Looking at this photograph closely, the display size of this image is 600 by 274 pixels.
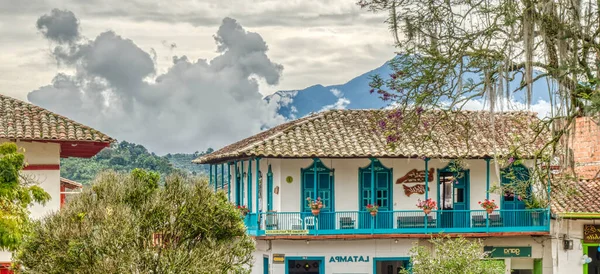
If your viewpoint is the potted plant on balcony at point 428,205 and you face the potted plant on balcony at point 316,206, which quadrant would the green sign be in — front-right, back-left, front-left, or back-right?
back-right

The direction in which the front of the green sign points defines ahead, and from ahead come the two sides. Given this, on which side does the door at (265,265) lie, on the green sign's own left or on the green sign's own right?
on the green sign's own right

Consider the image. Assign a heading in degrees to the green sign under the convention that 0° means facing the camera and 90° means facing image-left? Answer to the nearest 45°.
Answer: approximately 0°

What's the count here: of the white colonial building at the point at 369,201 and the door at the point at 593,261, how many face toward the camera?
2

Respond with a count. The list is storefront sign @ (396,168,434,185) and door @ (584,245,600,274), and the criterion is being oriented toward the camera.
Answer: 2
